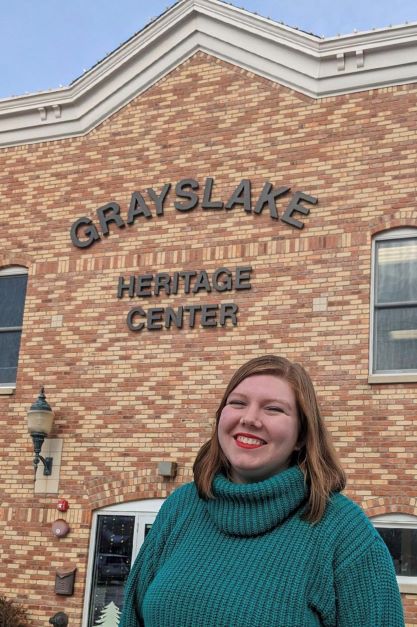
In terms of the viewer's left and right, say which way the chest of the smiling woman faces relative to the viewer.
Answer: facing the viewer and to the left of the viewer

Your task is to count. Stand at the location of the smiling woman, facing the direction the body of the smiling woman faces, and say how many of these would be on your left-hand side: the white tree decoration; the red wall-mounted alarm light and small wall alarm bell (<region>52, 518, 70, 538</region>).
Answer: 0

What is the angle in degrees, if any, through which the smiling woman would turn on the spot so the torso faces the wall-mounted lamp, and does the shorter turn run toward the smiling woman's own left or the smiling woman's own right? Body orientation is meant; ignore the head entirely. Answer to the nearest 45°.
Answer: approximately 135° to the smiling woman's own right

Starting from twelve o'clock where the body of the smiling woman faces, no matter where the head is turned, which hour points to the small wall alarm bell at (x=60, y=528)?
The small wall alarm bell is roughly at 4 o'clock from the smiling woman.

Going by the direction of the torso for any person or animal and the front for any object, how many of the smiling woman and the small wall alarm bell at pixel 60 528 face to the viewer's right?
0

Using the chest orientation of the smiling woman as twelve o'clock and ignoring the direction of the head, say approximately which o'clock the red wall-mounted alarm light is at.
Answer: The red wall-mounted alarm light is roughly at 4 o'clock from the smiling woman.

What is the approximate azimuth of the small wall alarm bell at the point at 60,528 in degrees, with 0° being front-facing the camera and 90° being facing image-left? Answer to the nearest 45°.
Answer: approximately 0°
